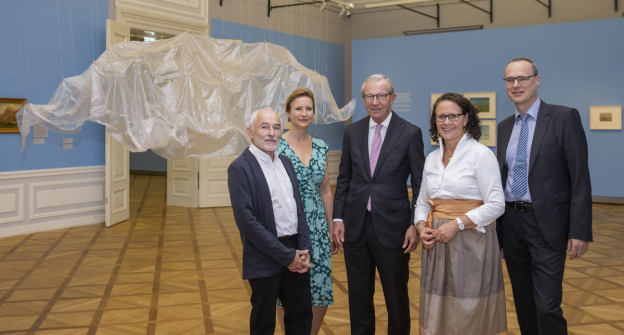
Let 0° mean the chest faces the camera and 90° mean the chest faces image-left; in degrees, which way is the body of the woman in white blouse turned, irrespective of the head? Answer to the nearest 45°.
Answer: approximately 45°

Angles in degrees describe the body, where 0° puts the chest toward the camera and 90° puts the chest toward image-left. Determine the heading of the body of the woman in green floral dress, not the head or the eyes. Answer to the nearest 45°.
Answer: approximately 0°

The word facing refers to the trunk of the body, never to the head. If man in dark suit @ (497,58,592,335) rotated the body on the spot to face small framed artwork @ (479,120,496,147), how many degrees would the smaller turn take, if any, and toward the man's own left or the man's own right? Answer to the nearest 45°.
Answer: approximately 135° to the man's own right

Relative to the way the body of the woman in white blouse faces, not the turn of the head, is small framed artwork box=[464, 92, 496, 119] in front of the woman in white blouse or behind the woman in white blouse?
behind

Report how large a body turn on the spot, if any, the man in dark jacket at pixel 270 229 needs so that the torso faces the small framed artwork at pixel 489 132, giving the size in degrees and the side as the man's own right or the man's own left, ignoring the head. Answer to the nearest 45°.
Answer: approximately 90° to the man's own left

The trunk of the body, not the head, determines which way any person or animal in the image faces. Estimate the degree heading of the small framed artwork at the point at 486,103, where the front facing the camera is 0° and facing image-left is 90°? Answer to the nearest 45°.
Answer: approximately 0°

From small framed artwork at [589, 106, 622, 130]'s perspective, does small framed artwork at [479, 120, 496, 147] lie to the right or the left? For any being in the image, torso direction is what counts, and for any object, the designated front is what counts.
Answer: on its right

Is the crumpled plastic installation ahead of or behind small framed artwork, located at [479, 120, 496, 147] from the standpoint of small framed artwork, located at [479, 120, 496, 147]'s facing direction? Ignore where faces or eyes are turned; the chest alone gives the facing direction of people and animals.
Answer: ahead
